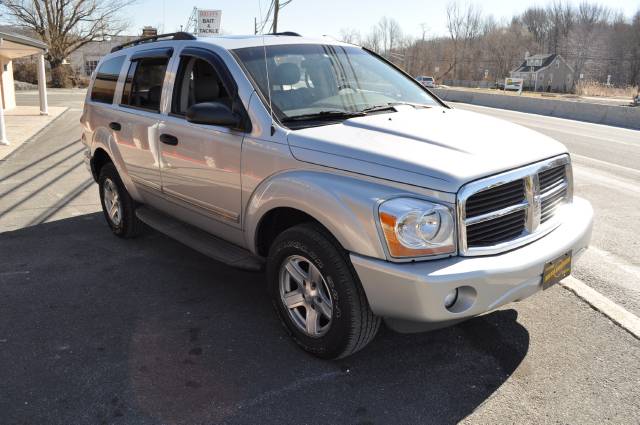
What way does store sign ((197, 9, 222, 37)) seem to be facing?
toward the camera

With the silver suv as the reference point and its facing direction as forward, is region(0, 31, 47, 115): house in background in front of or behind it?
behind

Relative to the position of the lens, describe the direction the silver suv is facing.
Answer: facing the viewer and to the right of the viewer

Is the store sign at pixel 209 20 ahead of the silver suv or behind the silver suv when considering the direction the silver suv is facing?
behind

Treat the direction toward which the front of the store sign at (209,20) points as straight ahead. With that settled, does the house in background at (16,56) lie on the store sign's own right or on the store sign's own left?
on the store sign's own right

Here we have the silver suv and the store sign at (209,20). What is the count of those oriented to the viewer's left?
0

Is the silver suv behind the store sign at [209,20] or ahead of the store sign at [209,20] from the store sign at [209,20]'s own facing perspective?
ahead

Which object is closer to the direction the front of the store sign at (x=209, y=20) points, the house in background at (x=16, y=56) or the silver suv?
the silver suv
